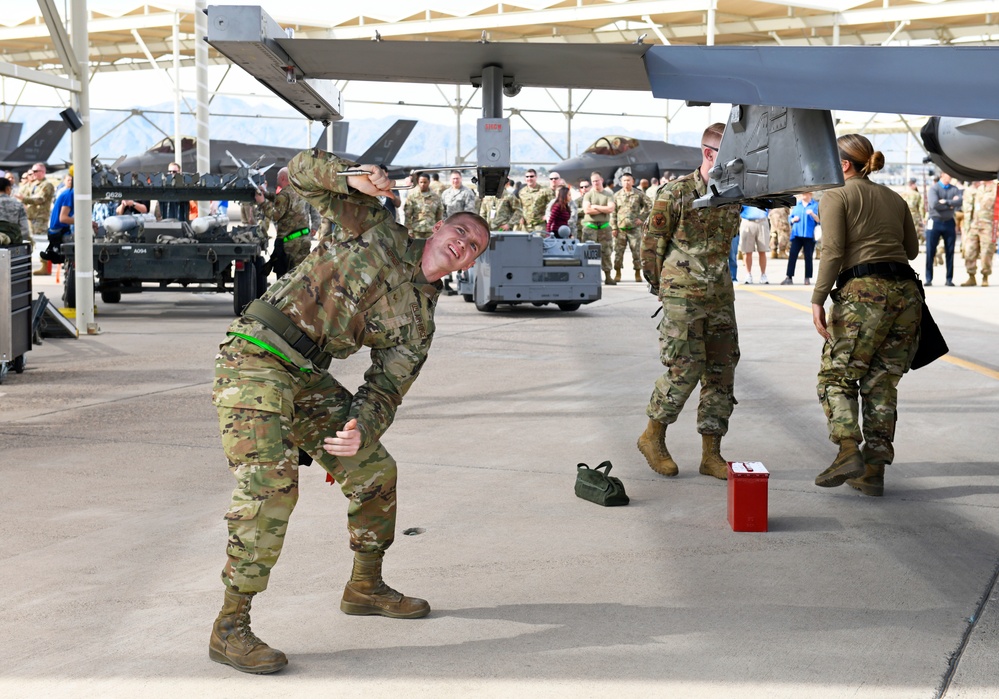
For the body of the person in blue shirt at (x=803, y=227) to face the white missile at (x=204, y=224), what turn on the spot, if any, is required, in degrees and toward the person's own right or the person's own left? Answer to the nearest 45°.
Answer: approximately 45° to the person's own right

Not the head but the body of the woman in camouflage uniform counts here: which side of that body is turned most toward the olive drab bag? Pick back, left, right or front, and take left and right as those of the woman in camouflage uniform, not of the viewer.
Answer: left

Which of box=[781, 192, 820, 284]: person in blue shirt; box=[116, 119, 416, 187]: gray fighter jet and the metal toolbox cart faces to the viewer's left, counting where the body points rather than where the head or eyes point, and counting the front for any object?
the gray fighter jet

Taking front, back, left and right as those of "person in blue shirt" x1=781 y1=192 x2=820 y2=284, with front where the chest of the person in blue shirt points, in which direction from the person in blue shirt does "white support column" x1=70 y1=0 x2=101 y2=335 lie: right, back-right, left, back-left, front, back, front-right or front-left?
front-right

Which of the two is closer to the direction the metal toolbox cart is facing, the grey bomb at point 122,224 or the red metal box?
the red metal box

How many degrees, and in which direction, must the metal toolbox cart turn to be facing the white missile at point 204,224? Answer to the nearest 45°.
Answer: approximately 90° to its left

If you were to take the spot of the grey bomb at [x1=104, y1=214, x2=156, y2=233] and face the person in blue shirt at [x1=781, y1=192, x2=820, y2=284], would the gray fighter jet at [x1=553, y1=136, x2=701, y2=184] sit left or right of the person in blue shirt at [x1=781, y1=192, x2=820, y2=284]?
left

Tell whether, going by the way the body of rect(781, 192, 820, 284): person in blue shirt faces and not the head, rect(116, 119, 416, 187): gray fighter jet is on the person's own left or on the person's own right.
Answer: on the person's own right

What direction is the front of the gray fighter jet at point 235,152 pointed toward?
to the viewer's left

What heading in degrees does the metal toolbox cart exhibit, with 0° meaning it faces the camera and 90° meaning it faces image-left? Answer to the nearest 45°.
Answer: approximately 315°

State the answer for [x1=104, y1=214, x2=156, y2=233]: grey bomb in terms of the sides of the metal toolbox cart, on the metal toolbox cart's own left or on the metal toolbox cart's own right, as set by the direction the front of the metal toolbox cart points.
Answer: on the metal toolbox cart's own left
